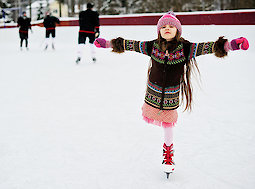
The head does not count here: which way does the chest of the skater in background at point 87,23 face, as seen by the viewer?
away from the camera

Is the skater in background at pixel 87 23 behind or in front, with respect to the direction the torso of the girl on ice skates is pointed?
behind

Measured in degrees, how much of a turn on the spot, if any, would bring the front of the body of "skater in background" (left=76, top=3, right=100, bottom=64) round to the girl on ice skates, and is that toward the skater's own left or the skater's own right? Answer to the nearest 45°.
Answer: approximately 180°

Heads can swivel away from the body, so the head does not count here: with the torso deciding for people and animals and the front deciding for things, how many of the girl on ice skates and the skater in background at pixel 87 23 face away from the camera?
1

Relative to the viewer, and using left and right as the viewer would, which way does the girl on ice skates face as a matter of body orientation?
facing the viewer

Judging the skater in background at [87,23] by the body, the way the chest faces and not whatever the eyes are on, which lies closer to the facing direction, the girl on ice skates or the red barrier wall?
the red barrier wall

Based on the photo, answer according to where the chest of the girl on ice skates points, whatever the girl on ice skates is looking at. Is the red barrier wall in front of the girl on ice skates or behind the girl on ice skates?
behind

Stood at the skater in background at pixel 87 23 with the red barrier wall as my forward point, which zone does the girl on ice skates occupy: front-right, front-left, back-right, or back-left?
back-right

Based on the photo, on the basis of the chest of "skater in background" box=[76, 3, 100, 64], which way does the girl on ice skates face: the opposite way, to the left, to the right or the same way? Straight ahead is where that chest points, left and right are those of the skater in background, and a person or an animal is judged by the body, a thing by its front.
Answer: the opposite way
